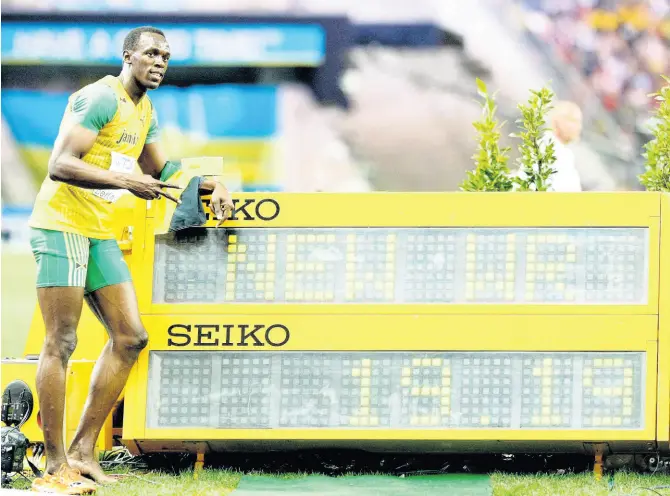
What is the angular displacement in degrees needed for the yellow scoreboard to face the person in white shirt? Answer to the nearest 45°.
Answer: approximately 135° to its left

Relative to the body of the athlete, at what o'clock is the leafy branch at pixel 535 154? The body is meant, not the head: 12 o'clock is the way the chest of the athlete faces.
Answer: The leafy branch is roughly at 10 o'clock from the athlete.

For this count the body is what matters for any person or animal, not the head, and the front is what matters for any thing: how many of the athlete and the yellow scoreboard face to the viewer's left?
0

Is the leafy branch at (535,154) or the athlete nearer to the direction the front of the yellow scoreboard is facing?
the athlete

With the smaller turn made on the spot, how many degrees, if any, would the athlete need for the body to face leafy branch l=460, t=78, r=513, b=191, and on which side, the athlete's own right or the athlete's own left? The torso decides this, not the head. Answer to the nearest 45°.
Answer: approximately 45° to the athlete's own left

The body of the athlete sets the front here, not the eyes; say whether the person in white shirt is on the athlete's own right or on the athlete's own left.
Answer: on the athlete's own left

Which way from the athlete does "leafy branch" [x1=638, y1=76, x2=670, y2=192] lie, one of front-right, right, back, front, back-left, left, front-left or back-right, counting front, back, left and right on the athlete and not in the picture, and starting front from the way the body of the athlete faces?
front-left

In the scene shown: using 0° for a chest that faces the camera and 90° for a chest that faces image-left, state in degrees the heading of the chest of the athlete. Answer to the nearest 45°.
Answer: approximately 315°

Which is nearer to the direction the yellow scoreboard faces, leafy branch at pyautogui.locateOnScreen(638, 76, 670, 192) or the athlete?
the athlete
